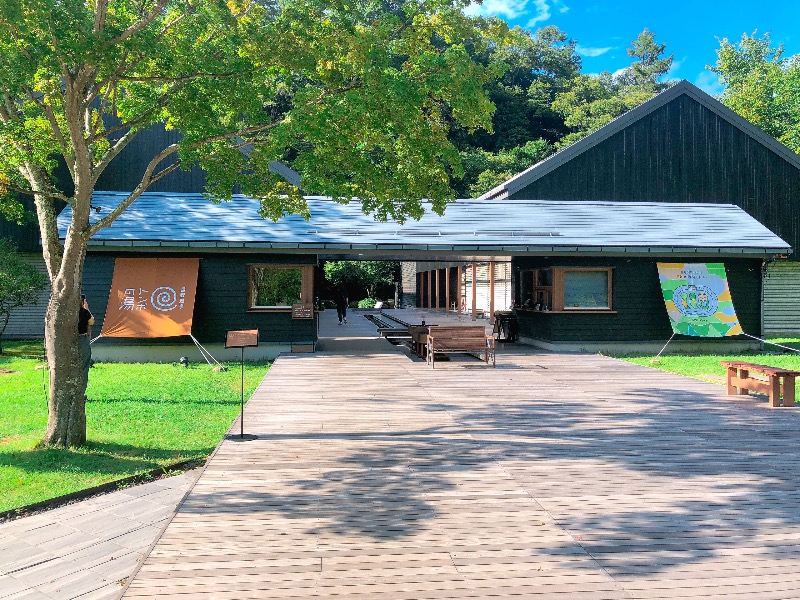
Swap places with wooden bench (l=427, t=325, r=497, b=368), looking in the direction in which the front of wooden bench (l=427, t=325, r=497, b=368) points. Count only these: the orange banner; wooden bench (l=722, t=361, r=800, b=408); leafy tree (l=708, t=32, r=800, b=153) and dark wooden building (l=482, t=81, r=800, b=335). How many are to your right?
1

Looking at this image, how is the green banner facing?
toward the camera

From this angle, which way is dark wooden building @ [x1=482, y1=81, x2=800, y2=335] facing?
toward the camera

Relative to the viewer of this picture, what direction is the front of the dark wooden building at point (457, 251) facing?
facing the viewer

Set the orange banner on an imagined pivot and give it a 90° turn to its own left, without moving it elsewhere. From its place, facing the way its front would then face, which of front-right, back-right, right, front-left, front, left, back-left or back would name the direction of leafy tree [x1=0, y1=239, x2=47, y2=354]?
back-left

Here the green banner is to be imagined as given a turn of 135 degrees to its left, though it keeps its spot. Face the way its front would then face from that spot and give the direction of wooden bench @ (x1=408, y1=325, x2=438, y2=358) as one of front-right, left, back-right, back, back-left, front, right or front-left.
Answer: back

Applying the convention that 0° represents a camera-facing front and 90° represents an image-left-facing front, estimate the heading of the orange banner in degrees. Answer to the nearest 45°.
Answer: approximately 0°

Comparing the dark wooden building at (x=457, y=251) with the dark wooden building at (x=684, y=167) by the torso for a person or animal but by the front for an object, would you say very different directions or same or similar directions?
same or similar directions

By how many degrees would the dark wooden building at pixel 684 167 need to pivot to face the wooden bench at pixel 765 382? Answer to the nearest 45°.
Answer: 0° — it already faces it

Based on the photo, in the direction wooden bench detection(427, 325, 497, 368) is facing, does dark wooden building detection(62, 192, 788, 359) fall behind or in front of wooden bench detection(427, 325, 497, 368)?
behind

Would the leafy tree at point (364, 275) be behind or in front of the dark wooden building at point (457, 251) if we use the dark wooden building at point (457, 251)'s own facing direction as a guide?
behind
